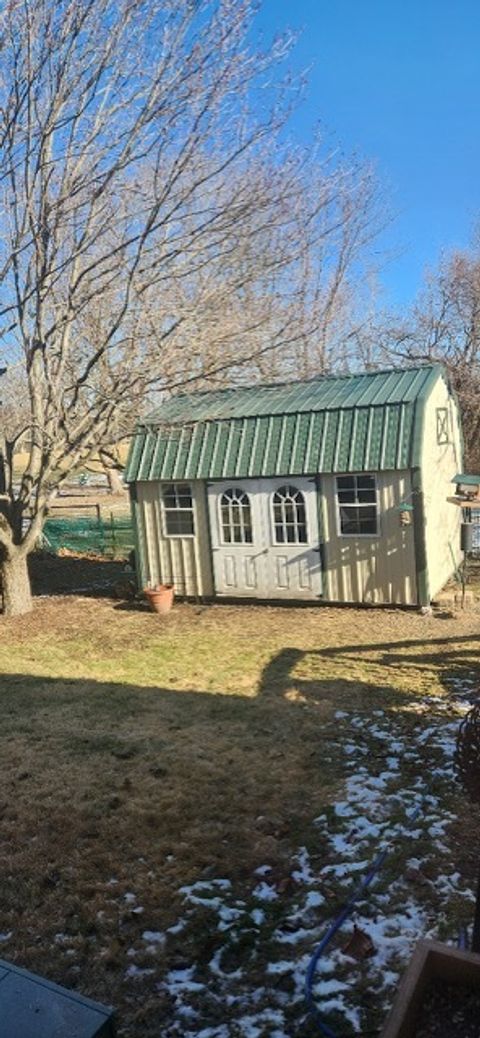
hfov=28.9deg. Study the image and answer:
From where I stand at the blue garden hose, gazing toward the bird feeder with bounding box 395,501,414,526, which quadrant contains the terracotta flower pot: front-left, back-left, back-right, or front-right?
front-left

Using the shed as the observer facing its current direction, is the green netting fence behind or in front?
behind

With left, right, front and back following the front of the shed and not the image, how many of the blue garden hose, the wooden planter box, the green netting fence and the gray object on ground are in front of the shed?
3

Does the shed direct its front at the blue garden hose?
yes

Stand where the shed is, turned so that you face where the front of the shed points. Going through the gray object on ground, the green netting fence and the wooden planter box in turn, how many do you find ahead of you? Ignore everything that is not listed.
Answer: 2

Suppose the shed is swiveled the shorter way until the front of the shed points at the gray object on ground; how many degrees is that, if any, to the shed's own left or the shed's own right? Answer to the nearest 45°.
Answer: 0° — it already faces it

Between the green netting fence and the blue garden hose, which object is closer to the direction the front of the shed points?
the blue garden hose

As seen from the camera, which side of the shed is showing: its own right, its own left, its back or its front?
front

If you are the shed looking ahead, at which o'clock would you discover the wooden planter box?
The wooden planter box is roughly at 12 o'clock from the shed.

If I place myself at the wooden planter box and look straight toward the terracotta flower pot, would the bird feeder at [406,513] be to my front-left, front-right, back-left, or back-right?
front-right

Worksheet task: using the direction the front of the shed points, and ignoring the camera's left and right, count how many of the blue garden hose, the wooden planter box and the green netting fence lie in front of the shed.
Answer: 2

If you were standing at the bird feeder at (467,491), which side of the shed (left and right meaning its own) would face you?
left
